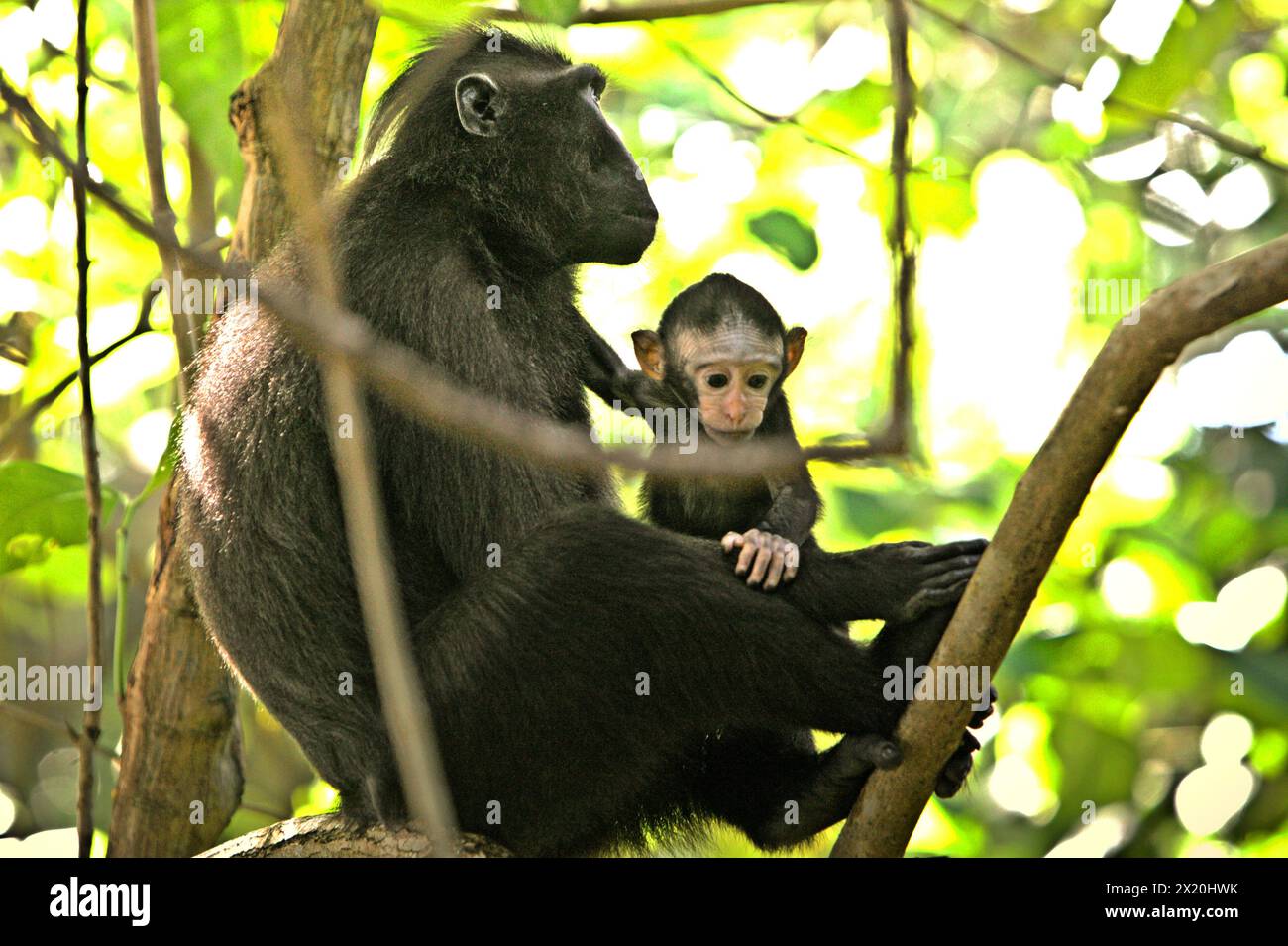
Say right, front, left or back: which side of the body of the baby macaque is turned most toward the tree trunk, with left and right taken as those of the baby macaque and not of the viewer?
right

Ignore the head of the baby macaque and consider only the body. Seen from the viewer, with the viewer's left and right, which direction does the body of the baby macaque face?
facing the viewer

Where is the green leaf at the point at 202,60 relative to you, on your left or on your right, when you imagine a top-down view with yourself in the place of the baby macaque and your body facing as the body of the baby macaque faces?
on your right

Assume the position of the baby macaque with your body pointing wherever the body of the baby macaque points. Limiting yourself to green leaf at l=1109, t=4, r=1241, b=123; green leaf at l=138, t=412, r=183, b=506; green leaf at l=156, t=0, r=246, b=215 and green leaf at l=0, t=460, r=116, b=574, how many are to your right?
3

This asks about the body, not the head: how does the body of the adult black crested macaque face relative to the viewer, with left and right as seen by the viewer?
facing to the right of the viewer

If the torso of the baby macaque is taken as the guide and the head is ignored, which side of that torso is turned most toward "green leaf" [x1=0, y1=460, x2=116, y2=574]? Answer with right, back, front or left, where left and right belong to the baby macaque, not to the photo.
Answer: right

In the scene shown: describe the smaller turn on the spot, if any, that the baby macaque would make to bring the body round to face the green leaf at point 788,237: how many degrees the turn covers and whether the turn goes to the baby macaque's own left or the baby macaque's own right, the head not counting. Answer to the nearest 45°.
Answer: approximately 180°

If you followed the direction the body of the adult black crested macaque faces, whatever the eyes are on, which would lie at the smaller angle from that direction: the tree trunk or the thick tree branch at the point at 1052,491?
the thick tree branch
